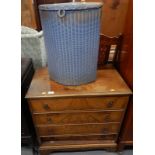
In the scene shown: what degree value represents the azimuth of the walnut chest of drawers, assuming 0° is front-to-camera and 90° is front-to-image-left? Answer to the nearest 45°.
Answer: approximately 0°
